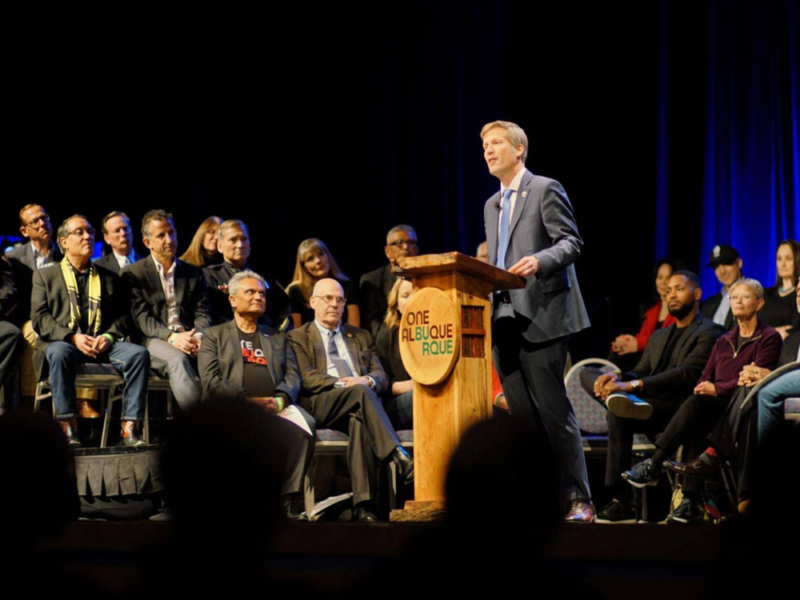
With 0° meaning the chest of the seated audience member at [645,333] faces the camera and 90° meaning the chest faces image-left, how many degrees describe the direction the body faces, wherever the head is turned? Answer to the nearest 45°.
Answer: approximately 45°

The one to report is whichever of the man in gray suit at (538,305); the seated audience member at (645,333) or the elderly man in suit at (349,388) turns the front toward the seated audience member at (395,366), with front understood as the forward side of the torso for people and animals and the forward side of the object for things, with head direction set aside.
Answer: the seated audience member at (645,333)

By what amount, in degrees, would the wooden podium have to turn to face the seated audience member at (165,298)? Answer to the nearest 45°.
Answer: approximately 90° to its right

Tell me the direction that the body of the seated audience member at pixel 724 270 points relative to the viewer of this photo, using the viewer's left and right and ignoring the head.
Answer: facing the viewer and to the left of the viewer

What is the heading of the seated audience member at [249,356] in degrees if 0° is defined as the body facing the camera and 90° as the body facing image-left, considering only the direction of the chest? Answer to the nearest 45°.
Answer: approximately 315°

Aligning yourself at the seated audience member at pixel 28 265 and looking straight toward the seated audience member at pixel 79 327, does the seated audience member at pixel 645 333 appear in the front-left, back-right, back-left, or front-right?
front-left

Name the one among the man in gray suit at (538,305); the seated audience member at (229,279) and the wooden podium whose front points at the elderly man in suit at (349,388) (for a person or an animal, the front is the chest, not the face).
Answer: the seated audience member

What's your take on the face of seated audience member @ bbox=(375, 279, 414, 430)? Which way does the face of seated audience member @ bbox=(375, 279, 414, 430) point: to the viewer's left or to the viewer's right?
to the viewer's right

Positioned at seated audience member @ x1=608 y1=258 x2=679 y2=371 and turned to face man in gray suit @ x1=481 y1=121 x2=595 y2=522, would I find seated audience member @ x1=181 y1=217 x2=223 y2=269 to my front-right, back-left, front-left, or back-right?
front-right

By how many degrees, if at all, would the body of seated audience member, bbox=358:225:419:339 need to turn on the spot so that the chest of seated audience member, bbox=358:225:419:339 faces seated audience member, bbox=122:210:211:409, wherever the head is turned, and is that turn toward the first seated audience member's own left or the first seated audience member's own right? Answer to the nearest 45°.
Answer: approximately 90° to the first seated audience member's own right

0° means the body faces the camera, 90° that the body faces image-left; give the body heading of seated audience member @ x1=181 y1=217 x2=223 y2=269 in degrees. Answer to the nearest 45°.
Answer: approximately 315°

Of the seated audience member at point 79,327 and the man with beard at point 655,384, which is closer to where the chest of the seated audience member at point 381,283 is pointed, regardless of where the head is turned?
the man with beard

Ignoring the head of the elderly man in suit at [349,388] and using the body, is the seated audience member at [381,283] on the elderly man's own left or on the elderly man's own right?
on the elderly man's own left

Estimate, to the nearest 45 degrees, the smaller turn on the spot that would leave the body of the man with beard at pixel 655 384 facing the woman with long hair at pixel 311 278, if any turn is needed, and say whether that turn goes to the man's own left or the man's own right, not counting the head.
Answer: approximately 45° to the man's own right

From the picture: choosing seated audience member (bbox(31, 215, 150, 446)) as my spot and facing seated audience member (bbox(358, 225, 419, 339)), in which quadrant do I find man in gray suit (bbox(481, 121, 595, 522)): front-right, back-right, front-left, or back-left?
front-right
